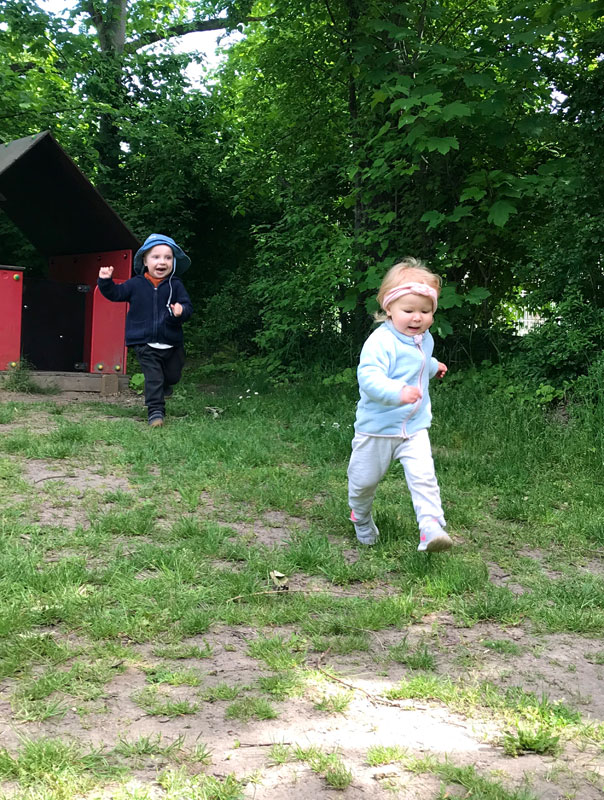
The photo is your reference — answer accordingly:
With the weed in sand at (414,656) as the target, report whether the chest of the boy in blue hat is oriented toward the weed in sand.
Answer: yes

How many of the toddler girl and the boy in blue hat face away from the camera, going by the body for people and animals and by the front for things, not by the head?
0

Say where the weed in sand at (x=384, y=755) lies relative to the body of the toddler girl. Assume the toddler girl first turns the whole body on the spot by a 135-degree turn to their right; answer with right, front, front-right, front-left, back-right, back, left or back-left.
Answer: left

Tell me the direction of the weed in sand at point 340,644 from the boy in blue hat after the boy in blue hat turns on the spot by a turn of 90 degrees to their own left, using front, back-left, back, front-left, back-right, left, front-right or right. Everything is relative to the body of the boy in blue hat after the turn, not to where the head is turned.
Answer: right

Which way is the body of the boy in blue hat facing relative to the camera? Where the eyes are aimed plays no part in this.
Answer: toward the camera

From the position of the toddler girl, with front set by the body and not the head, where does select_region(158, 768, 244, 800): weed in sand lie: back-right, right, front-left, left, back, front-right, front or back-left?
front-right

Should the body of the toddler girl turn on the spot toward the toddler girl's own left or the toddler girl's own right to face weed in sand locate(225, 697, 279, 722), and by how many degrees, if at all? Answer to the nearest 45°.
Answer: approximately 45° to the toddler girl's own right

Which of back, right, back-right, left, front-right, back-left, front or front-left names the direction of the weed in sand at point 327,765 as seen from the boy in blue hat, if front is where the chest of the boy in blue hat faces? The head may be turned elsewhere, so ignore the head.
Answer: front

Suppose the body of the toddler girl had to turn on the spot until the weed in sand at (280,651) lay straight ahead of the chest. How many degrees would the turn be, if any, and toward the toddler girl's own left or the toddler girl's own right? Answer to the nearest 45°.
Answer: approximately 45° to the toddler girl's own right

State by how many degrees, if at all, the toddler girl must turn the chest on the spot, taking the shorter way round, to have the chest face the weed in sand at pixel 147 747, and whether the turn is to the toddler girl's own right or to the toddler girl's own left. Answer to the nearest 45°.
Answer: approximately 45° to the toddler girl's own right

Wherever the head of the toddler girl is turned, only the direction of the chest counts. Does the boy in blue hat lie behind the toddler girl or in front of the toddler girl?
behind

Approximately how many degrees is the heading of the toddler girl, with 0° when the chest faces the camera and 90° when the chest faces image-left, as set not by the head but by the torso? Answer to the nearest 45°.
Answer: approximately 315°

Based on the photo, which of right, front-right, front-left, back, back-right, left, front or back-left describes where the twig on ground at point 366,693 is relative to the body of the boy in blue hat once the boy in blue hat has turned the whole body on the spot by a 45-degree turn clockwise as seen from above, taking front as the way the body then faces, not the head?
front-left

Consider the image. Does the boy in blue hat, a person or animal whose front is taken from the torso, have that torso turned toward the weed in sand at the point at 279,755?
yes

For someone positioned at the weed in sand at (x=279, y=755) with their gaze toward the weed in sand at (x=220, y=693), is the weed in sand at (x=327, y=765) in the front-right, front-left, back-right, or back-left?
back-right

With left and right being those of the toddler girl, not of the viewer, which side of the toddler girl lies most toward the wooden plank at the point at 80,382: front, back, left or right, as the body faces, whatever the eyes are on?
back

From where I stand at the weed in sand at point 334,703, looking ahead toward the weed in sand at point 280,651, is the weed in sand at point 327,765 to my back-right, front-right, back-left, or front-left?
back-left

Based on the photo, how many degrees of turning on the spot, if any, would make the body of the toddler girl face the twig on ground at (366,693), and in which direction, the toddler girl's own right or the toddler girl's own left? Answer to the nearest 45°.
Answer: approximately 45° to the toddler girl's own right

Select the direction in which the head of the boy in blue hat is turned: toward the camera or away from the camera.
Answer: toward the camera
